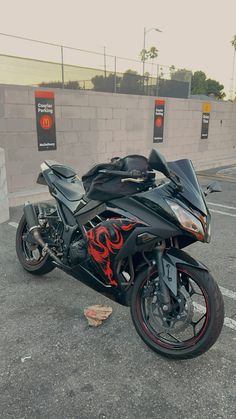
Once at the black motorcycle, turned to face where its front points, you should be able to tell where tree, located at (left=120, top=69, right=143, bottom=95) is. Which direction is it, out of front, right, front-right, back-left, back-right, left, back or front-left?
back-left

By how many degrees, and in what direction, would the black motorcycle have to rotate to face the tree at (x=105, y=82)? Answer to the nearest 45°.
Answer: approximately 135° to its left

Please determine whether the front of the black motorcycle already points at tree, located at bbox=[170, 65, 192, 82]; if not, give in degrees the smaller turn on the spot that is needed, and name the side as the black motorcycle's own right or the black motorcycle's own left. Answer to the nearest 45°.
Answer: approximately 135° to the black motorcycle's own left

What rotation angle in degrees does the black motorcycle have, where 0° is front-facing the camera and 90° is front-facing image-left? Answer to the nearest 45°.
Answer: approximately 315°
